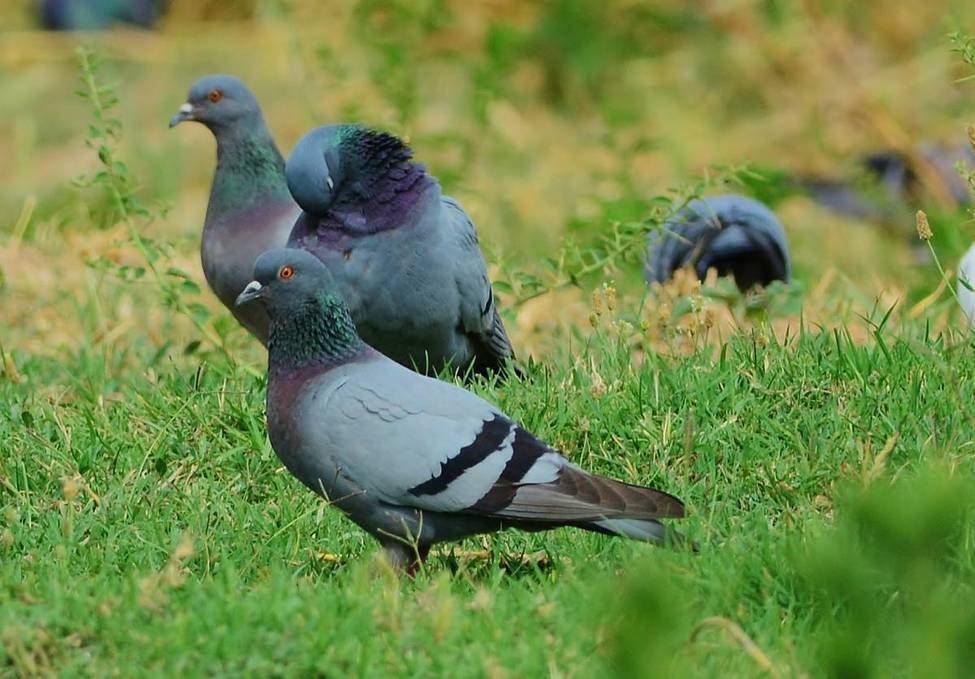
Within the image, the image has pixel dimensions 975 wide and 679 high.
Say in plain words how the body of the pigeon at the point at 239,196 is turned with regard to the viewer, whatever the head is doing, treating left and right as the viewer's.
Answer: facing to the left of the viewer

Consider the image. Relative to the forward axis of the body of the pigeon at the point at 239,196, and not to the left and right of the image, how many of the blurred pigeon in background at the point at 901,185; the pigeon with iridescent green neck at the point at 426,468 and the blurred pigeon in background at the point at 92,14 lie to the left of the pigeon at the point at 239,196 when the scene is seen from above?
1

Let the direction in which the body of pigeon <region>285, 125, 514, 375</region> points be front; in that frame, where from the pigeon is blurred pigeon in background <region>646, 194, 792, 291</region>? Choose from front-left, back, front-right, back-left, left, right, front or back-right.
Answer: back

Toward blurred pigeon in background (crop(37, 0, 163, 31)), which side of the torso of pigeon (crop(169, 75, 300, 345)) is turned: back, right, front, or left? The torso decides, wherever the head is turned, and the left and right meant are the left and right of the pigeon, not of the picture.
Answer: right

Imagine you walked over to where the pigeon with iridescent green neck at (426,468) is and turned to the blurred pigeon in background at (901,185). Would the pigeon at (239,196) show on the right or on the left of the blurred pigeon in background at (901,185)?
left

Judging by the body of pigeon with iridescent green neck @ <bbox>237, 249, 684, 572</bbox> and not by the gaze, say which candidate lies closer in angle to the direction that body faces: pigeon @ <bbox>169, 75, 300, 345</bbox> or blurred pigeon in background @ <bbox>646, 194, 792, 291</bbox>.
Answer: the pigeon

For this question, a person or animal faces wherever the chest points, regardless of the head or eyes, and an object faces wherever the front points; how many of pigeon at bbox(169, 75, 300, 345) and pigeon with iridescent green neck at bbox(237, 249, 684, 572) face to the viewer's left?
2

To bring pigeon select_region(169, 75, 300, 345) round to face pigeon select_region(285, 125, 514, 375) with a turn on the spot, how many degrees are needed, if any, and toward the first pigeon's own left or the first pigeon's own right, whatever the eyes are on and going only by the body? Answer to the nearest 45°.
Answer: approximately 135° to the first pigeon's own left

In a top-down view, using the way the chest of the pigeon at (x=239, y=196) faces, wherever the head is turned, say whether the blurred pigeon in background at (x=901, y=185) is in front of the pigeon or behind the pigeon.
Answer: behind

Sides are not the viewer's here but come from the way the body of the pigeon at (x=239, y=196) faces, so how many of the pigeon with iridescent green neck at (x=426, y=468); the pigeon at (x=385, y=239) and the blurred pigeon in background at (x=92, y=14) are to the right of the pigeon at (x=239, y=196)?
1

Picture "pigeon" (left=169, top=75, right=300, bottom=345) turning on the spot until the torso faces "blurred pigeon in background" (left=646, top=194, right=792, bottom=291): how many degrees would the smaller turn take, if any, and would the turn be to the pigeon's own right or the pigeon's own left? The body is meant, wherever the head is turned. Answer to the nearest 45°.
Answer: approximately 180°

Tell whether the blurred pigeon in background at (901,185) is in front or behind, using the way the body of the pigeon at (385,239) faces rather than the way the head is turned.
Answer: behind

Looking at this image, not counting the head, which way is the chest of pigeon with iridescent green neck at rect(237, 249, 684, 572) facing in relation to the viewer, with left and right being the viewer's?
facing to the left of the viewer
